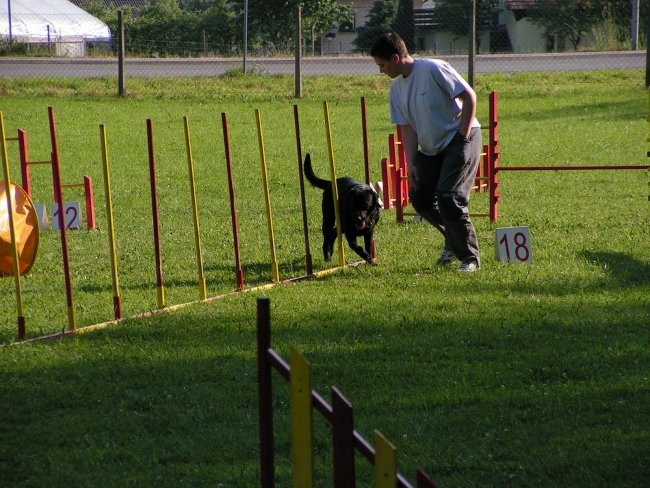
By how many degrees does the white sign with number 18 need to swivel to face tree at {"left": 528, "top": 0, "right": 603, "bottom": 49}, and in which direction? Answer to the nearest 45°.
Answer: approximately 180°

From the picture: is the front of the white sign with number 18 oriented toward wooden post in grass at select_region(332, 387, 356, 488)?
yes

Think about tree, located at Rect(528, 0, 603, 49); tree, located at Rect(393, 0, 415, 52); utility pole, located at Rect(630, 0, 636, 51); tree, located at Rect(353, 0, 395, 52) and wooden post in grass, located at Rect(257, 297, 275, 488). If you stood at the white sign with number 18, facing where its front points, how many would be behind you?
4

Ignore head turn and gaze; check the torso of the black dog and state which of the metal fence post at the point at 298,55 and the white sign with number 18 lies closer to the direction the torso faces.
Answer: the white sign with number 18

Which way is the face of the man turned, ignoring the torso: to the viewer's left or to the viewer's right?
to the viewer's left

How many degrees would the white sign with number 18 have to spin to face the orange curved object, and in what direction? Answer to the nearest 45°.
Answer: approximately 90° to its right

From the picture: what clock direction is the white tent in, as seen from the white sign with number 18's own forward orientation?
The white tent is roughly at 5 o'clock from the white sign with number 18.

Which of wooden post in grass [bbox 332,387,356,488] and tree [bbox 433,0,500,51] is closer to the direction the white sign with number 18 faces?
the wooden post in grass

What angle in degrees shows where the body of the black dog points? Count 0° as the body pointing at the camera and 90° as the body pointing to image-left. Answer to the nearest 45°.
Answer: approximately 315°

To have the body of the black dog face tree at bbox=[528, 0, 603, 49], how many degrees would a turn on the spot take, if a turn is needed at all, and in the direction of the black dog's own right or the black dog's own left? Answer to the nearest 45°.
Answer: approximately 135° to the black dog's own left

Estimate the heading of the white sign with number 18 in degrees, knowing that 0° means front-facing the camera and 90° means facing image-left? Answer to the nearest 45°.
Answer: approximately 0°

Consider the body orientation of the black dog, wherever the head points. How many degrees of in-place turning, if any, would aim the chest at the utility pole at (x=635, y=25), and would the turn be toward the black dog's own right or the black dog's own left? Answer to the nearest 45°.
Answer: approximately 135° to the black dog's own left

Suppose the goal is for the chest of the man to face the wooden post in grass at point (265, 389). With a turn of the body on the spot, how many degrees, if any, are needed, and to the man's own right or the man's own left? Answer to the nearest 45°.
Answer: approximately 45° to the man's own left

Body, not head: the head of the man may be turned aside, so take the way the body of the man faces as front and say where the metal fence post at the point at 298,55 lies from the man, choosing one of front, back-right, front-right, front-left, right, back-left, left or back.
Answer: back-right

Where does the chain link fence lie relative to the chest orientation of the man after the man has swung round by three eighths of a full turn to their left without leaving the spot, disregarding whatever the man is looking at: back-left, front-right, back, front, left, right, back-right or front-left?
left
